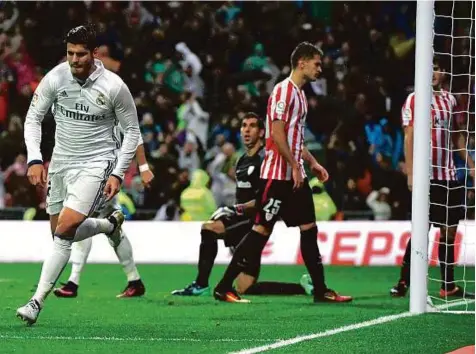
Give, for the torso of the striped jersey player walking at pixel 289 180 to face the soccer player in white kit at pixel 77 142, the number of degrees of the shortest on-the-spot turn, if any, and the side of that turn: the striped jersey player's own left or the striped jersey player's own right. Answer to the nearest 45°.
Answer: approximately 135° to the striped jersey player's own right

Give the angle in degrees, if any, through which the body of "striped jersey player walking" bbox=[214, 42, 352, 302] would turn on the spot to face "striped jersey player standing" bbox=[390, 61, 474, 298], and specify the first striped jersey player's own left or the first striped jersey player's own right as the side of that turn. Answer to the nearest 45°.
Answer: approximately 45° to the first striped jersey player's own left

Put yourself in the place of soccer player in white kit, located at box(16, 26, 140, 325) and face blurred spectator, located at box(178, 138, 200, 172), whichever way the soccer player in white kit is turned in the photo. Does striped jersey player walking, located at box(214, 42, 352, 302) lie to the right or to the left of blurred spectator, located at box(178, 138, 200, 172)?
right

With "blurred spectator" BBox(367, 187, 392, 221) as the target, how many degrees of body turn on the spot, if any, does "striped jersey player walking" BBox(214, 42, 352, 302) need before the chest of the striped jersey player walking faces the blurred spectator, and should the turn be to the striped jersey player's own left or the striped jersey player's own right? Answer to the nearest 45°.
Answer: approximately 90° to the striped jersey player's own left
